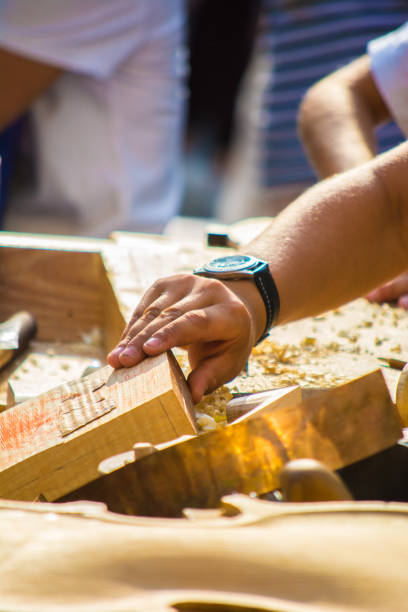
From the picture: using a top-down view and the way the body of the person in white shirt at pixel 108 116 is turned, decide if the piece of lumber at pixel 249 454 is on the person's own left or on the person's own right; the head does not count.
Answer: on the person's own left
